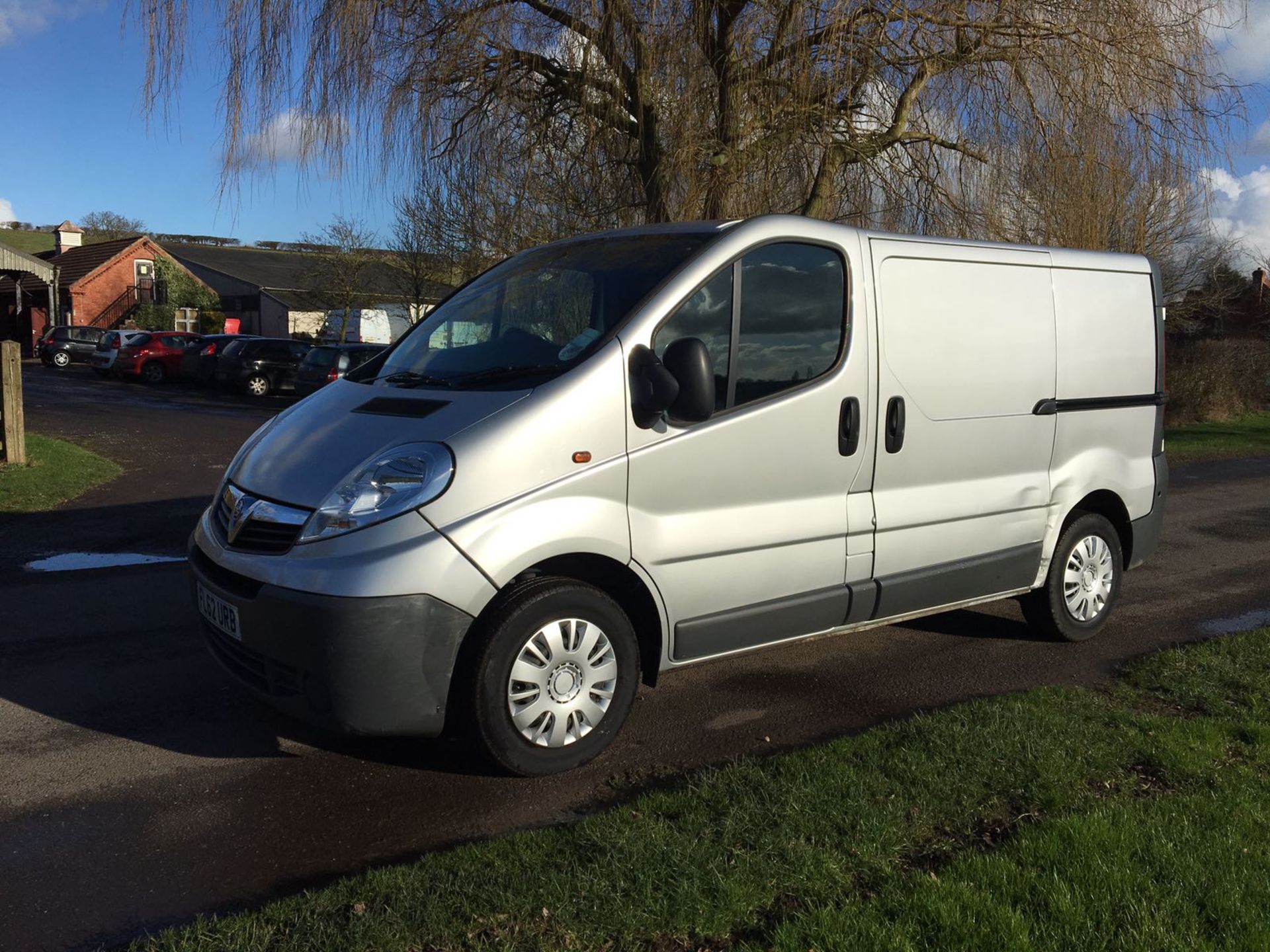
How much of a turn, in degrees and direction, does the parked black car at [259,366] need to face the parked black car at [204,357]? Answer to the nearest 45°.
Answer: approximately 90° to its left

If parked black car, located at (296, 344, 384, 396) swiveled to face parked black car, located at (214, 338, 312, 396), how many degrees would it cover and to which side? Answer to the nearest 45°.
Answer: approximately 45° to its left

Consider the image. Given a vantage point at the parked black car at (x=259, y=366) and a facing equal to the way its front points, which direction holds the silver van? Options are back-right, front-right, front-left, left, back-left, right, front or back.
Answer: back-right

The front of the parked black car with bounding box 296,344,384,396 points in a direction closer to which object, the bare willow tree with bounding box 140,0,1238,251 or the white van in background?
the white van in background

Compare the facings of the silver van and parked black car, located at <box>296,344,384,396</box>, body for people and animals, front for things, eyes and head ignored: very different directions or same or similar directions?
very different directions

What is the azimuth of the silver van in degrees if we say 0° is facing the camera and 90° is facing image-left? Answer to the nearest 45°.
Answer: approximately 45°

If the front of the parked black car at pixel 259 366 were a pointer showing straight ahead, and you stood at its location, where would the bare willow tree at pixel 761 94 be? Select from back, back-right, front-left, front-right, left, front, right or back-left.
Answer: back-right

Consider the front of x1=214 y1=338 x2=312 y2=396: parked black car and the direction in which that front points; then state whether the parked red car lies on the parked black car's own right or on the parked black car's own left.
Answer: on the parked black car's own left

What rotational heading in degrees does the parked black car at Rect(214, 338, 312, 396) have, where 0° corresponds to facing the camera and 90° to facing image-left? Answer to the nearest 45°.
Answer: approximately 225°
